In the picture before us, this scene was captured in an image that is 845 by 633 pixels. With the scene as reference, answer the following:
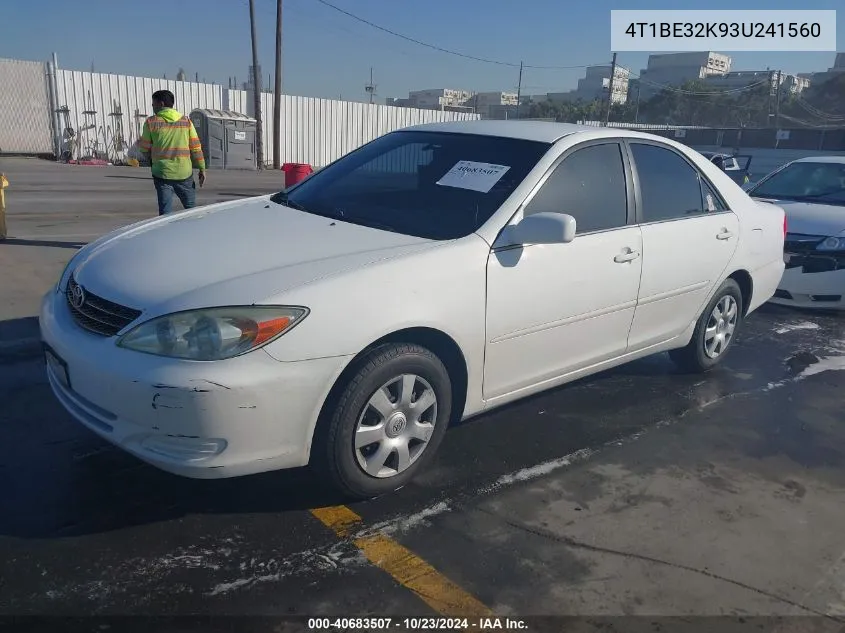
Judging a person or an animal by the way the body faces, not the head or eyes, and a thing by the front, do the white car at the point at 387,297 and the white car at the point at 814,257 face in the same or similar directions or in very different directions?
same or similar directions

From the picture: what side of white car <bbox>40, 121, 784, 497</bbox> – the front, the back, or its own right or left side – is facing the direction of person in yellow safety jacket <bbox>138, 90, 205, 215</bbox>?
right

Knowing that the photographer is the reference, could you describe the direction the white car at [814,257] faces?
facing the viewer and to the left of the viewer

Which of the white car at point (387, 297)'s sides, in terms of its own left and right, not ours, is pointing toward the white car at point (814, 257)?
back

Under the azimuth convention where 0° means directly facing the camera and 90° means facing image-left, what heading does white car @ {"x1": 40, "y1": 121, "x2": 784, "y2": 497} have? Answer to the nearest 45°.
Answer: approximately 45°

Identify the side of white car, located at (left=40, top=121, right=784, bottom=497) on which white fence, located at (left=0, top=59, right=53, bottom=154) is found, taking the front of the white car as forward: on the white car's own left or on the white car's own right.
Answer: on the white car's own right

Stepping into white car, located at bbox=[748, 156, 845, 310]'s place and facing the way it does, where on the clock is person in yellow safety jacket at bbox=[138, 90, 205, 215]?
The person in yellow safety jacket is roughly at 1 o'clock from the white car.

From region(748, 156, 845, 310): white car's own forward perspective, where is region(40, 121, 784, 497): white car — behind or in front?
in front

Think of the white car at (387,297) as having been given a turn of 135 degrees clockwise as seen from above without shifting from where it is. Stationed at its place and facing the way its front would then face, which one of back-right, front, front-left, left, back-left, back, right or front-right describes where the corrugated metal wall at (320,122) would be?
front

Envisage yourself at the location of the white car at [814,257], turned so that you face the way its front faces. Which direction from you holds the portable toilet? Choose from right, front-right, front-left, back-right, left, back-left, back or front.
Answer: right

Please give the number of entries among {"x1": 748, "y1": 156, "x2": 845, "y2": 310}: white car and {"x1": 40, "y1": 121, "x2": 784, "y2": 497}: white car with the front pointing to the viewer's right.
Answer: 0

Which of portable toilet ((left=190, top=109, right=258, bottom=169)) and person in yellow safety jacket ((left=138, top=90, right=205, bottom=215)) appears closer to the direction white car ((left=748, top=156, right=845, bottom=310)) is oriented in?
the person in yellow safety jacket

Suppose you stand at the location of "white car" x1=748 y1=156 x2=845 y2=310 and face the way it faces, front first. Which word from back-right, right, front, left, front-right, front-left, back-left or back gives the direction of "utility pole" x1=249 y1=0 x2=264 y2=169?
right
